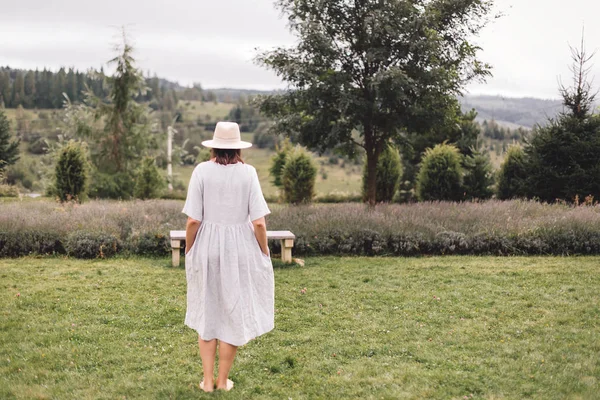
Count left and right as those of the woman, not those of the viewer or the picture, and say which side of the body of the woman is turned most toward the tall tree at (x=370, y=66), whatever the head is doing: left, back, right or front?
front

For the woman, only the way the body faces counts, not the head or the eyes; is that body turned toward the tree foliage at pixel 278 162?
yes

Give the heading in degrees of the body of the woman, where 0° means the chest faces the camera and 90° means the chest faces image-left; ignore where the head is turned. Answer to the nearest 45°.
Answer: approximately 180°

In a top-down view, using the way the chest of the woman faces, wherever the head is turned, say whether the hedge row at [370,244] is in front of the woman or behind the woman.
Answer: in front

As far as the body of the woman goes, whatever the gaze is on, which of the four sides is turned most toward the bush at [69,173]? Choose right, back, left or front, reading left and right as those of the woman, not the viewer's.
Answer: front

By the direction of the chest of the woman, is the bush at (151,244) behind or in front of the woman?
in front

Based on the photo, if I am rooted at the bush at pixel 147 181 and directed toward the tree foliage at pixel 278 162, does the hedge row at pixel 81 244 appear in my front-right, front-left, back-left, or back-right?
back-right

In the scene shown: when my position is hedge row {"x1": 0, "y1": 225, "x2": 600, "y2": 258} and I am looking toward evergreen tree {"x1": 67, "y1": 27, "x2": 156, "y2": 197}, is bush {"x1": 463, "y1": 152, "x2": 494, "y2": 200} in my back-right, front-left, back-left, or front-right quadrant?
front-right

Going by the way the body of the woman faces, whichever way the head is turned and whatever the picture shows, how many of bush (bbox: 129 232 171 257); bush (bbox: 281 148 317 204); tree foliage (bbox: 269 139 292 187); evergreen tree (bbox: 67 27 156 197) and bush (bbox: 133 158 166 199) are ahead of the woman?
5

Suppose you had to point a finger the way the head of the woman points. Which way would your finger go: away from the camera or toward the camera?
away from the camera
